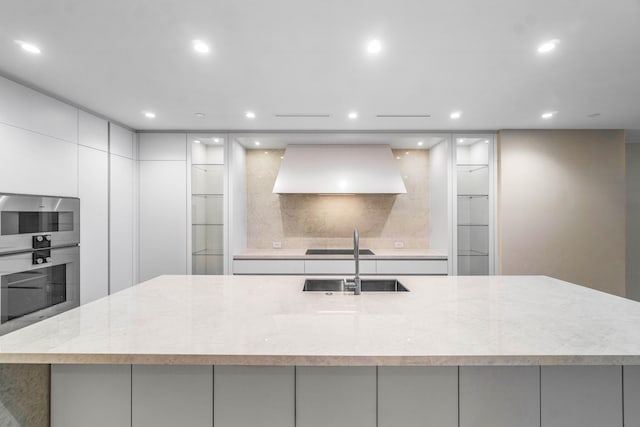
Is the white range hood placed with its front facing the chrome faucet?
yes

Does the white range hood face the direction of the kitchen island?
yes

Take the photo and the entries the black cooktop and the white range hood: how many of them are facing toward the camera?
2

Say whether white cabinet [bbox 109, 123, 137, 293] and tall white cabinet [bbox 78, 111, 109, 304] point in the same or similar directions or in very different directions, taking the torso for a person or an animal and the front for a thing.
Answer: same or similar directions

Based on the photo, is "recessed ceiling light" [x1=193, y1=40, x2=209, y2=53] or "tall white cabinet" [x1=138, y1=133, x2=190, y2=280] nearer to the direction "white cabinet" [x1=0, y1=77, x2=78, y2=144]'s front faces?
the recessed ceiling light

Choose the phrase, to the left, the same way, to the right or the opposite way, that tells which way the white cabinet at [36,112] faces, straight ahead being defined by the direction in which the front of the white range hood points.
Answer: to the left

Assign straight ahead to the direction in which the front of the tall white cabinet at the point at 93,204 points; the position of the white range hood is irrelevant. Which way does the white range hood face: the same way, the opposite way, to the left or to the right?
to the right

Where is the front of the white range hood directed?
toward the camera

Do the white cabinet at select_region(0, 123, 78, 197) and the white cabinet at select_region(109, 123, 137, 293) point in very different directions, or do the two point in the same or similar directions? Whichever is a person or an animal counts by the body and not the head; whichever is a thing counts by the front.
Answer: same or similar directions

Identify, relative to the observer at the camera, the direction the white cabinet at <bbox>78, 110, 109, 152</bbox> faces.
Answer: facing the viewer and to the right of the viewer

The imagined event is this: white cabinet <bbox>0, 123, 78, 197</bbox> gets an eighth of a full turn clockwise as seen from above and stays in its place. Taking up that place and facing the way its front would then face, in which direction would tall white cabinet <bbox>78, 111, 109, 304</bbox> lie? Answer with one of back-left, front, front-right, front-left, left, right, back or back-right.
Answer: back-left

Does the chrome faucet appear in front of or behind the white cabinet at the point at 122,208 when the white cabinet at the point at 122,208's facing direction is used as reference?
in front

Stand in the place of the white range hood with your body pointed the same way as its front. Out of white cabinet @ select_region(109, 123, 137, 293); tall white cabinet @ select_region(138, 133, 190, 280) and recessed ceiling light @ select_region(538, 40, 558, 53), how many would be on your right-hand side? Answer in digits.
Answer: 2

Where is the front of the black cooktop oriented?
toward the camera

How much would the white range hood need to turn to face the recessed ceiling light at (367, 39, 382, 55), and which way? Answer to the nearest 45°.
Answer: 0° — it already faces it

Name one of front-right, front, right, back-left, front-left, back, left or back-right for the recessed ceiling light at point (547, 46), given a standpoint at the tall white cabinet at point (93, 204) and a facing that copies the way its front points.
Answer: front

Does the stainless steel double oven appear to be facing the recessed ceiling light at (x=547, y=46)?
yes

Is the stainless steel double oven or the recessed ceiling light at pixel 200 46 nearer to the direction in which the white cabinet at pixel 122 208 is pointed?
the recessed ceiling light
